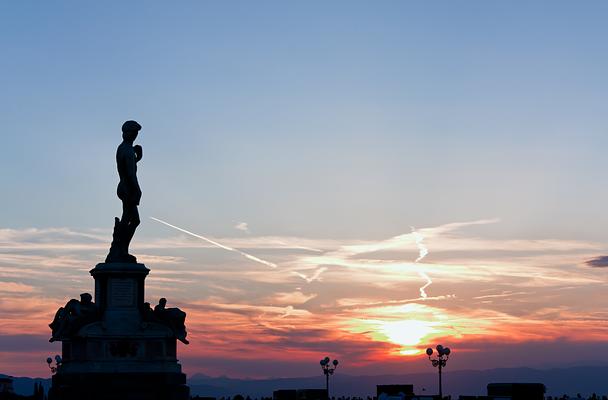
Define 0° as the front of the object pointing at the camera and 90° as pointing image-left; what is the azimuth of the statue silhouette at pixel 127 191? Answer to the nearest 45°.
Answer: approximately 270°
